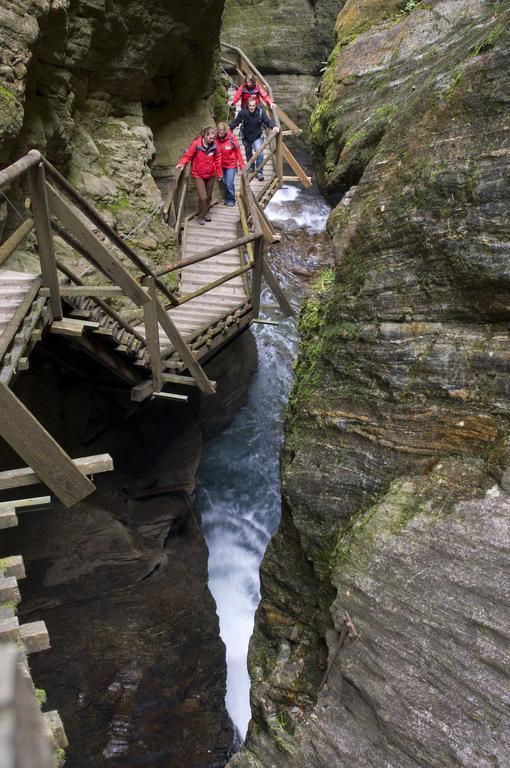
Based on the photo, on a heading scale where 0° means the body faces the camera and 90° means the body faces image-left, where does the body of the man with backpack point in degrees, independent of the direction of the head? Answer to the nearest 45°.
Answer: approximately 0°

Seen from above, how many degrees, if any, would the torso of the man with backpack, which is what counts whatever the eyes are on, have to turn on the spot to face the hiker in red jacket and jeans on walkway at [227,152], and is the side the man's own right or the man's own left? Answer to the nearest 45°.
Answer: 0° — they already face them
